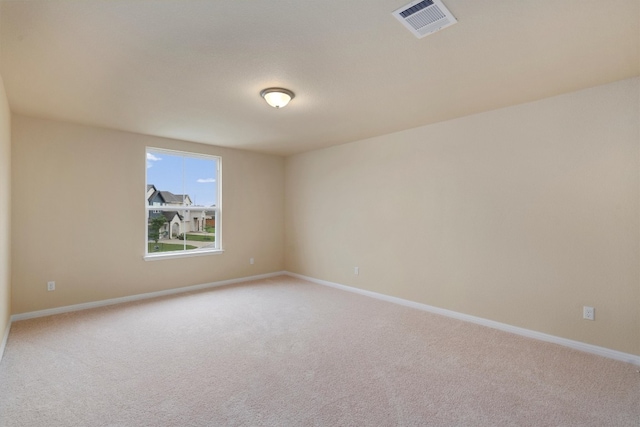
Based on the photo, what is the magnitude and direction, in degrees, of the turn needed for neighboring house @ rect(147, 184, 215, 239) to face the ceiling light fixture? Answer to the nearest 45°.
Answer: approximately 45° to its right

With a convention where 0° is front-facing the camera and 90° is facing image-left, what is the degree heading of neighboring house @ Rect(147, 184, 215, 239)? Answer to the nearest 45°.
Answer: approximately 315°

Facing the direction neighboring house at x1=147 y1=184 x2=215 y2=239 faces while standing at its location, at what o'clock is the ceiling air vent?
The ceiling air vent is roughly at 1 o'clock from the neighboring house.
